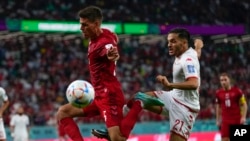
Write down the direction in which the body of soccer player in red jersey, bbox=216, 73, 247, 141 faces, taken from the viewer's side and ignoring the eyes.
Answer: toward the camera

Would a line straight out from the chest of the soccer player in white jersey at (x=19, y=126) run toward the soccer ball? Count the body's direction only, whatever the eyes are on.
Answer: yes

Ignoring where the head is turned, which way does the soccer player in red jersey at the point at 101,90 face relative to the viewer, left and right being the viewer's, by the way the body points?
facing to the left of the viewer

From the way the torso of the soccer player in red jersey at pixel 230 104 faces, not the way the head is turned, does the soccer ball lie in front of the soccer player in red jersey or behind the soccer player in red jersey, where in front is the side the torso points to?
in front

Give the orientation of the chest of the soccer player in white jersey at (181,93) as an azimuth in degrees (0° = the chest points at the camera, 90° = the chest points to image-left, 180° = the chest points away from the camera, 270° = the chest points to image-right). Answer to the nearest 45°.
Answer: approximately 90°

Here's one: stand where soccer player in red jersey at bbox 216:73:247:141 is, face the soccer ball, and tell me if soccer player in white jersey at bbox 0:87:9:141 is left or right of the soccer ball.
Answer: right

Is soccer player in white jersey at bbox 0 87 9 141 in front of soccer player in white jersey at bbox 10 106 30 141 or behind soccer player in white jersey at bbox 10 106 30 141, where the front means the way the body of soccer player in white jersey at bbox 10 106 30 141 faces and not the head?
in front

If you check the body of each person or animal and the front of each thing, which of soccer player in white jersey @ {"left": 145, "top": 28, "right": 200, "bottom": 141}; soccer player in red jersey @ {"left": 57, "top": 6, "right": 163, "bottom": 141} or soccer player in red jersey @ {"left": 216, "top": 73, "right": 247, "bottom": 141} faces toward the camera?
soccer player in red jersey @ {"left": 216, "top": 73, "right": 247, "bottom": 141}

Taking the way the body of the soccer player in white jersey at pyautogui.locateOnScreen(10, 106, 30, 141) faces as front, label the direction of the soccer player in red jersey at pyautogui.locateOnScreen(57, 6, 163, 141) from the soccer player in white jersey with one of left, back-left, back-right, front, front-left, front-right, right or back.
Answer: front

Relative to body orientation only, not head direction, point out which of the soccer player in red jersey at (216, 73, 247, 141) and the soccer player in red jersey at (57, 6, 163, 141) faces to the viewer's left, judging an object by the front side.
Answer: the soccer player in red jersey at (57, 6, 163, 141)

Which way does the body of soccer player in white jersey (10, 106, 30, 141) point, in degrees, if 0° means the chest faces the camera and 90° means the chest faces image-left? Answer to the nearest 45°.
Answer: approximately 0°
